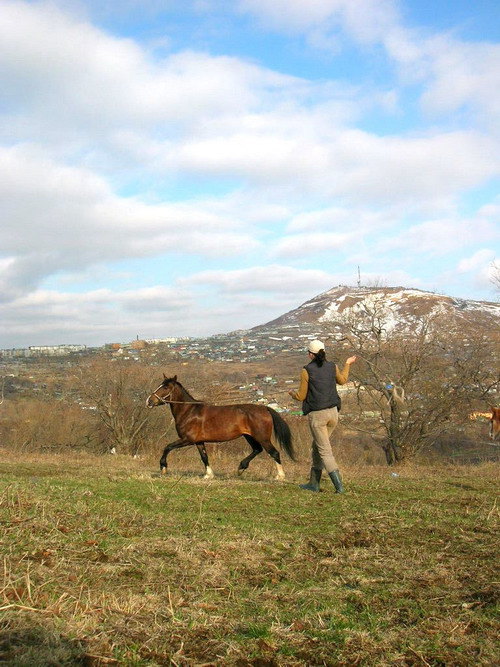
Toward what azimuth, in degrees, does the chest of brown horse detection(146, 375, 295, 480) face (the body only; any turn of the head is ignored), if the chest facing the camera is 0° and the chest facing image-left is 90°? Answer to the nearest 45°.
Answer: approximately 90°

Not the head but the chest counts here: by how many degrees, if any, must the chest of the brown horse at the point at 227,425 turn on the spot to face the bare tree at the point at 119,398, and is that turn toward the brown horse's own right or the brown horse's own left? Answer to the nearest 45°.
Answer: approximately 90° to the brown horse's own right

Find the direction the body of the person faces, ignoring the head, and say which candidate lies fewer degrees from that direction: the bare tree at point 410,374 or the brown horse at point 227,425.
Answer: the brown horse

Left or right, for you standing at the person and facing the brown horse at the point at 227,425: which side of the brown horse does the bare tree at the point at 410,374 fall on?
right

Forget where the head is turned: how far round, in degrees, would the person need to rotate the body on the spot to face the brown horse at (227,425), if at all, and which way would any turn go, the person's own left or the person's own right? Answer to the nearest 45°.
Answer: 0° — they already face it

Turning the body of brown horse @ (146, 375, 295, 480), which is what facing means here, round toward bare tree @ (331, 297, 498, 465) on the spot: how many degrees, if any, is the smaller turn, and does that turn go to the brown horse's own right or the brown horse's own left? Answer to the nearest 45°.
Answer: approximately 135° to the brown horse's own right

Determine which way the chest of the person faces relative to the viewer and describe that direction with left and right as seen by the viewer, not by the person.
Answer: facing away from the viewer and to the left of the viewer

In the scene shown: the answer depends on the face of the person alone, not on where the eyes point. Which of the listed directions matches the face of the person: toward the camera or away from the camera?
away from the camera
